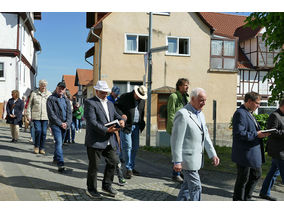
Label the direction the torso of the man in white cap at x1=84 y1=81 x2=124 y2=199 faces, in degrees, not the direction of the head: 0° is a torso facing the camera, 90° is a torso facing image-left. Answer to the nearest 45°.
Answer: approximately 315°

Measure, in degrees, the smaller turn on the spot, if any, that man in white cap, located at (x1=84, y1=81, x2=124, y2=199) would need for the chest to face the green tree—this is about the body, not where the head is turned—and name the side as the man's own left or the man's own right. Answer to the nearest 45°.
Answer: approximately 90° to the man's own left

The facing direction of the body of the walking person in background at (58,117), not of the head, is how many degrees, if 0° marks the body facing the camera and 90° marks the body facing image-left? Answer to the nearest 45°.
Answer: approximately 315°

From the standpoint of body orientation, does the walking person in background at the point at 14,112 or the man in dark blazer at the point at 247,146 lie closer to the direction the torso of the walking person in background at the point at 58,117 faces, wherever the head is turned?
the man in dark blazer

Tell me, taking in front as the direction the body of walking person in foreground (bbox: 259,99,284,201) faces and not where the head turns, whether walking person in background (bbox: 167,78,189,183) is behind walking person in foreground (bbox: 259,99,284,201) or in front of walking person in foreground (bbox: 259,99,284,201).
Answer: behind
